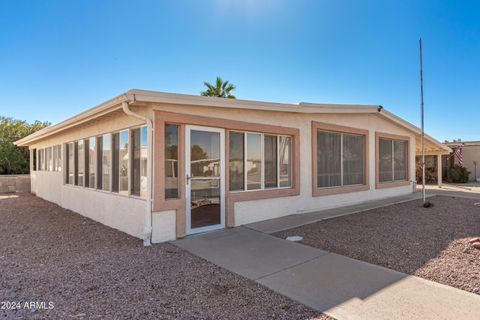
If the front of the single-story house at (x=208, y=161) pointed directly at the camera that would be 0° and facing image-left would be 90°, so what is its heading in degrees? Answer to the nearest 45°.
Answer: approximately 315°

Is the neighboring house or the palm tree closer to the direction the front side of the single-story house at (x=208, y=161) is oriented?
the neighboring house

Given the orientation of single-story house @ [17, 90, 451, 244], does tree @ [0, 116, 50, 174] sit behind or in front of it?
behind

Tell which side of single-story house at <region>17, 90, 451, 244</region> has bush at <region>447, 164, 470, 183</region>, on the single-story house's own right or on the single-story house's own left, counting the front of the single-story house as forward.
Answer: on the single-story house's own left

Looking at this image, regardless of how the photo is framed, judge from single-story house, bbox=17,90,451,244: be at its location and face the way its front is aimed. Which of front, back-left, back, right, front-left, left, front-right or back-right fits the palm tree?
back-left

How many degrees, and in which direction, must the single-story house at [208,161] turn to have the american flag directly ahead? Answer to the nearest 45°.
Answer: approximately 90° to its left

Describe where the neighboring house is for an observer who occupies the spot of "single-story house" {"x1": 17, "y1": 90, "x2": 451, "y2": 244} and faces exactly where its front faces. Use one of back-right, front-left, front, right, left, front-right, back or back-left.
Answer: left
